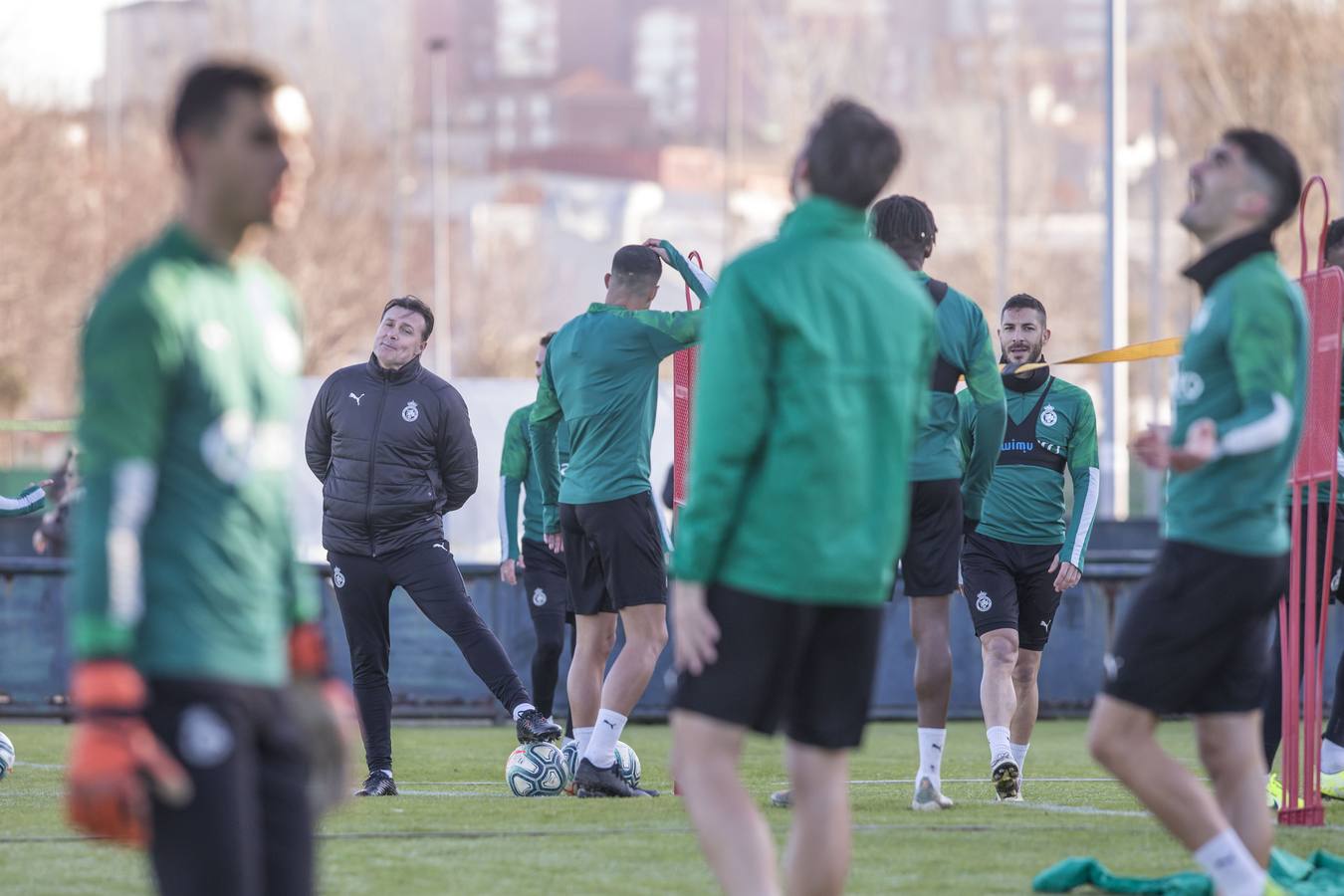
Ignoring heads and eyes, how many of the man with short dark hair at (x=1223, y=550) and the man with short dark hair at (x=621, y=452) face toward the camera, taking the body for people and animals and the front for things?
0

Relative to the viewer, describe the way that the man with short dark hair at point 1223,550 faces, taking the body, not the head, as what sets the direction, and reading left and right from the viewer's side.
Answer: facing to the left of the viewer

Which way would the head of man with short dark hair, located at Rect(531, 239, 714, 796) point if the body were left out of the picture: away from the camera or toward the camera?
away from the camera

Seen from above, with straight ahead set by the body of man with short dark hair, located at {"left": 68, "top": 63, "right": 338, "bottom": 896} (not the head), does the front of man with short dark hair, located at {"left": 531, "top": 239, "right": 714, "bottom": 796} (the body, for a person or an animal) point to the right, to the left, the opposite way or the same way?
to the left

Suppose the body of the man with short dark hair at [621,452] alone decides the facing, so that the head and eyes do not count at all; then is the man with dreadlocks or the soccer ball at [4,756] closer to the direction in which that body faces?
the man with dreadlocks

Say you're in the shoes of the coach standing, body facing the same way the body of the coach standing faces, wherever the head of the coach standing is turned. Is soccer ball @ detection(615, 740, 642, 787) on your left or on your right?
on your left

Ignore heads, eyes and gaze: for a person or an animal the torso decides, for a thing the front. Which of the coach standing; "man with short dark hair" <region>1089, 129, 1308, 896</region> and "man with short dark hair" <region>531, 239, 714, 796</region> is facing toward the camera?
the coach standing

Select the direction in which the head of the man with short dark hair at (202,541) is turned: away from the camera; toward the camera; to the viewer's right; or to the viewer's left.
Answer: to the viewer's right

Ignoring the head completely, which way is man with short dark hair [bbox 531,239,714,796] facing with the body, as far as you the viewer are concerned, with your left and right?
facing away from the viewer and to the right of the viewer

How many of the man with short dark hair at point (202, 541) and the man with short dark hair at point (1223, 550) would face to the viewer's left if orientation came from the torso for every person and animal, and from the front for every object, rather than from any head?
1

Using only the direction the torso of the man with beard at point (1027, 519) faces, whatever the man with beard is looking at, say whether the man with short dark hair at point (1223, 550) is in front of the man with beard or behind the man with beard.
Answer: in front

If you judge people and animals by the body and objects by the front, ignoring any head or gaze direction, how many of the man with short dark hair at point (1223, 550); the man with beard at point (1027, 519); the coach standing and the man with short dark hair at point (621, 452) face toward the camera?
2

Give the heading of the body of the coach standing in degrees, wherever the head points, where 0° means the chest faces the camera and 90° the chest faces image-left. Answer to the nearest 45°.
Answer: approximately 0°

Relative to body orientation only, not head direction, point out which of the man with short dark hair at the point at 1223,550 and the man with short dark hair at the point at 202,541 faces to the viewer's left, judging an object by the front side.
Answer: the man with short dark hair at the point at 1223,550

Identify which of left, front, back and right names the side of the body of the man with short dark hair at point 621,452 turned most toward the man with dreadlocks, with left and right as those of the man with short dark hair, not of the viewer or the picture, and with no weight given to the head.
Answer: right

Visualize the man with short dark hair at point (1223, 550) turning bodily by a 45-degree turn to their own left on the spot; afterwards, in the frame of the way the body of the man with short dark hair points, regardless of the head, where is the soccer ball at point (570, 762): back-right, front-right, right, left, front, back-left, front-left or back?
right
